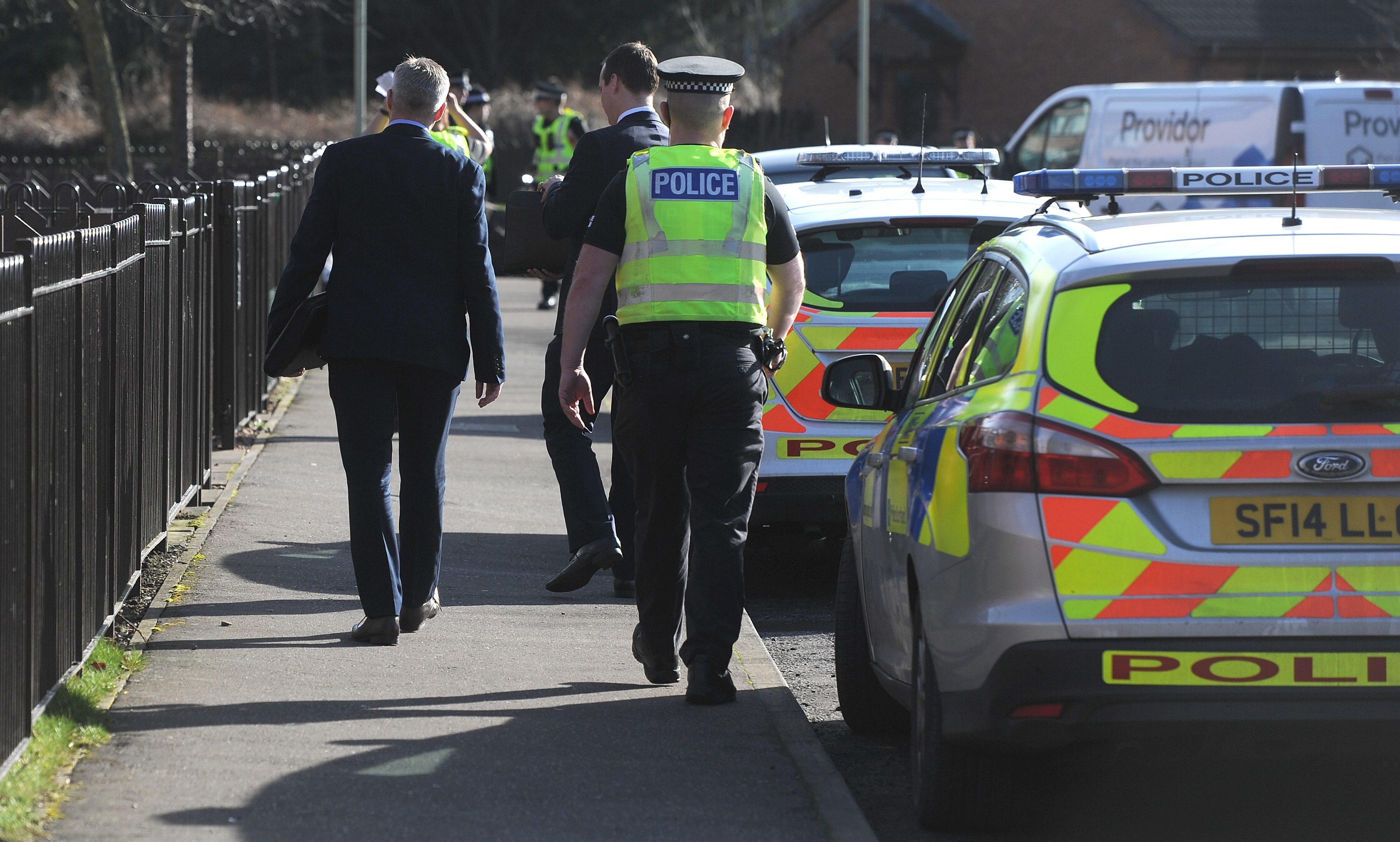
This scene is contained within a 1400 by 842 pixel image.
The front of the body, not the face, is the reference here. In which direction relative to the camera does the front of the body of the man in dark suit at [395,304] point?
away from the camera

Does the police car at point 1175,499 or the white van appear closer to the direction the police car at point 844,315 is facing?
the white van

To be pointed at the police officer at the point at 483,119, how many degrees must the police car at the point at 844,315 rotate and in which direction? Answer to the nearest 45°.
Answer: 0° — it already faces them

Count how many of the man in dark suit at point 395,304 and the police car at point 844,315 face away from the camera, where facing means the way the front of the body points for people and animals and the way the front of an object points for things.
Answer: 2

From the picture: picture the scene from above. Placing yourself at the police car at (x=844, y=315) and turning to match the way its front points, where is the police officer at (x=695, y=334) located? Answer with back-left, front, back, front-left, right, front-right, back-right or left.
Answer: back

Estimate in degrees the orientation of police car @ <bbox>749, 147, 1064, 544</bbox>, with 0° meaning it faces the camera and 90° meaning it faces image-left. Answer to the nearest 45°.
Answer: approximately 180°

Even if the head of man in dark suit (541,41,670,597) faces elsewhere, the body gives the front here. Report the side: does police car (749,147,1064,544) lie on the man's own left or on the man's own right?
on the man's own right

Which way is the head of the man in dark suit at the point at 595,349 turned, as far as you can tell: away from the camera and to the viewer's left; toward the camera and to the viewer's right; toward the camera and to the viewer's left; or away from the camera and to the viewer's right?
away from the camera and to the viewer's left

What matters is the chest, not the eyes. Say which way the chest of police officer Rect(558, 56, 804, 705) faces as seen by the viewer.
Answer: away from the camera

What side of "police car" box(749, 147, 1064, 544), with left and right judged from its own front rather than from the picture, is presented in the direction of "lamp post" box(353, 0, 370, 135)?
front

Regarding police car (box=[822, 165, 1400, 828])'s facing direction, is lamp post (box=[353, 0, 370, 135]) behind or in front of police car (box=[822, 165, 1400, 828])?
in front

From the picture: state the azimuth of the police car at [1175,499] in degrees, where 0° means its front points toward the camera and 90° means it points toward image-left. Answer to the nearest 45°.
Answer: approximately 180°

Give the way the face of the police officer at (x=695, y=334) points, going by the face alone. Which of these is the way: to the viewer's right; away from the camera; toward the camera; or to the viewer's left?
away from the camera
